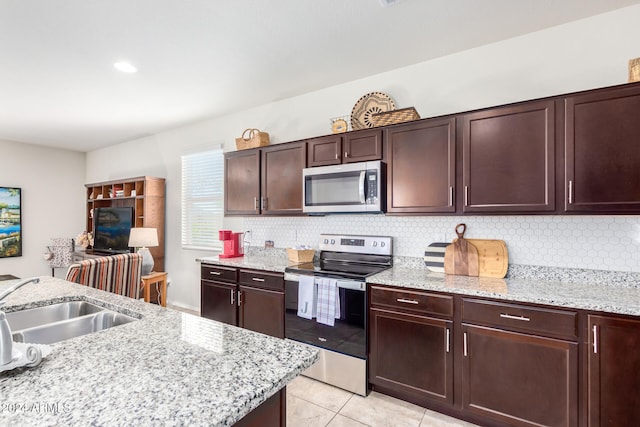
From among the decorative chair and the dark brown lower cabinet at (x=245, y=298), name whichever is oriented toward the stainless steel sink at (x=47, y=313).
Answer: the dark brown lower cabinet

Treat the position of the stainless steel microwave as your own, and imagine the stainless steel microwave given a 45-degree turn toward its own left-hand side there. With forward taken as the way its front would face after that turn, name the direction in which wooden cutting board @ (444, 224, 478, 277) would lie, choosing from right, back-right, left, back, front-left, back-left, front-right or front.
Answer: left

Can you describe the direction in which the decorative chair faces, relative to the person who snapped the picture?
facing away from the viewer and to the right of the viewer

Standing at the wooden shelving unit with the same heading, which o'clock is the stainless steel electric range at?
The stainless steel electric range is roughly at 10 o'clock from the wooden shelving unit.

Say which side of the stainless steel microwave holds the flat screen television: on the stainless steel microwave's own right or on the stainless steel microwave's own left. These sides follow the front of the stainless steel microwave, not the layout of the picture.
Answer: on the stainless steel microwave's own right

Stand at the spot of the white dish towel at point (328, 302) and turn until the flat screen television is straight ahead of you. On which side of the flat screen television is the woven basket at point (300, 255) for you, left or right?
right

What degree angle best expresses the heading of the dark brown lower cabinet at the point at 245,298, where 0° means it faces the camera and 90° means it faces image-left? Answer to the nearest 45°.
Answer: approximately 45°

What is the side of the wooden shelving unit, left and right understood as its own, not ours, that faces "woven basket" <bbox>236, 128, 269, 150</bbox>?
left

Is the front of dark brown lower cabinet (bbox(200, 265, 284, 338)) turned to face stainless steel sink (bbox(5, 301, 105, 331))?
yes

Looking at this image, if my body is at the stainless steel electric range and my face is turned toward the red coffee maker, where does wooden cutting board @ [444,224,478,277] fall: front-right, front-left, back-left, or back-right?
back-right

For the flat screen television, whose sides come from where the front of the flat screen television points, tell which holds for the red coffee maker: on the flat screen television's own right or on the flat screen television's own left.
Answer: on the flat screen television's own left
